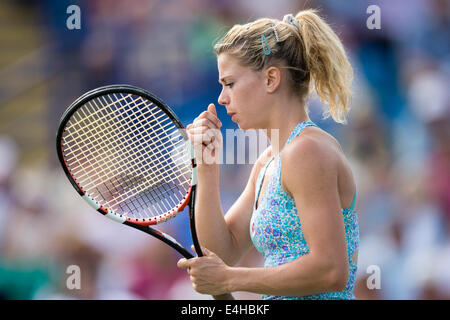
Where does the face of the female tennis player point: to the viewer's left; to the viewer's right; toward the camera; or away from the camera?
to the viewer's left

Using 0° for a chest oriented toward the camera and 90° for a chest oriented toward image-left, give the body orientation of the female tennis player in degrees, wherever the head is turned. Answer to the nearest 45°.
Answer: approximately 90°
